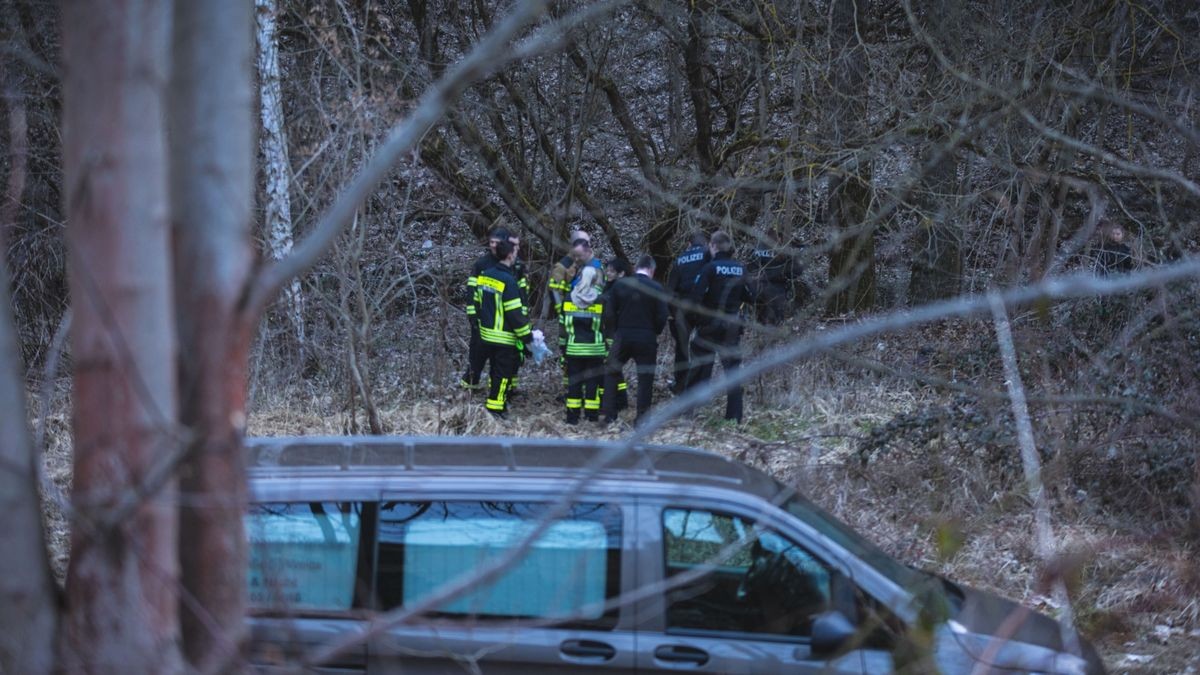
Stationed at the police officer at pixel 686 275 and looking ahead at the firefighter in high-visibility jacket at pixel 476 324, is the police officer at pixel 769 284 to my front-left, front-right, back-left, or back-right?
back-right

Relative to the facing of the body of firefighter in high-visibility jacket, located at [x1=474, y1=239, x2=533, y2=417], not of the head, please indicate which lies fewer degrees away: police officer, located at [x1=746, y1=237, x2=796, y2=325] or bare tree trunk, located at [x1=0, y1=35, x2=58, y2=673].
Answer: the police officer

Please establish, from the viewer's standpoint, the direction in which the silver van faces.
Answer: facing to the right of the viewer

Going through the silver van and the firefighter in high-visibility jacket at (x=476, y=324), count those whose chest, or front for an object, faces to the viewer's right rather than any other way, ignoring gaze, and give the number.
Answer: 2

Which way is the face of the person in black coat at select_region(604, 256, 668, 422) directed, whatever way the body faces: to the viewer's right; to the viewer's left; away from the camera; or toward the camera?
away from the camera

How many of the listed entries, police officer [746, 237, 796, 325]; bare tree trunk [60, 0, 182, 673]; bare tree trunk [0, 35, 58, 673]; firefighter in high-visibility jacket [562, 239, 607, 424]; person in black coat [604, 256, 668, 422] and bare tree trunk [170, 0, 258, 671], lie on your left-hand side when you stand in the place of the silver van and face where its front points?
3

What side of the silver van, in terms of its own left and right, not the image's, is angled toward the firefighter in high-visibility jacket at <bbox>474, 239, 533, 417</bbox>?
left

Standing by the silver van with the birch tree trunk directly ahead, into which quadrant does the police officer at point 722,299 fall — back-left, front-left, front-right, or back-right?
front-right

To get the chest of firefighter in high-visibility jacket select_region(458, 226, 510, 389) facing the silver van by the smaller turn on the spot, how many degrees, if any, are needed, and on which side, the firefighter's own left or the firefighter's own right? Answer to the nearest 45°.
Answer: approximately 90° to the firefighter's own right

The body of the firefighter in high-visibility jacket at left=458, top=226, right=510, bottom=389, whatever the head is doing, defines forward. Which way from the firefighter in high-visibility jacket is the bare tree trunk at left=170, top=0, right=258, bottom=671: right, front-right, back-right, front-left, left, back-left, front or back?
right

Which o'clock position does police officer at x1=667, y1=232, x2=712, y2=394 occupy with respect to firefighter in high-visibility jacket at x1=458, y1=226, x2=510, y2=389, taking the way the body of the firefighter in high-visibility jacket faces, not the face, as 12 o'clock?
The police officer is roughly at 1 o'clock from the firefighter in high-visibility jacket.

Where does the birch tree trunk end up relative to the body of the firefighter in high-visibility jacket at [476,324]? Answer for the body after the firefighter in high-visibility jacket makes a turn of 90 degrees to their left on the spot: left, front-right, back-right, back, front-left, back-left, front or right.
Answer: back-left

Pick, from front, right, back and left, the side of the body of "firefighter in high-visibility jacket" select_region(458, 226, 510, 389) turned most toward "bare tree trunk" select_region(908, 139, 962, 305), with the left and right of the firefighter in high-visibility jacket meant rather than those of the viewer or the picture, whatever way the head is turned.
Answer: front

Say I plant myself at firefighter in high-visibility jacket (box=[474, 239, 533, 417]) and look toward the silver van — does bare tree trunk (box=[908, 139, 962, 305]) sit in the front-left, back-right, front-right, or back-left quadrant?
back-left

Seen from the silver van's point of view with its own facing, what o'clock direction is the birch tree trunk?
The birch tree trunk is roughly at 8 o'clock from the silver van.
